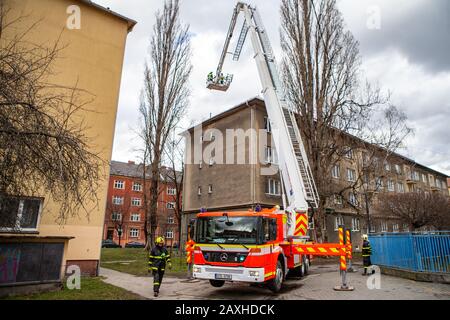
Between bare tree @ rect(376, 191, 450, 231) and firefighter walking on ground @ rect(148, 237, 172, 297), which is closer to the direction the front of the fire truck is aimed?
the firefighter walking on ground

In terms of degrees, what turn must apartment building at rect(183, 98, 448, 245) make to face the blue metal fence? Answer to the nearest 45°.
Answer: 0° — it already faces it

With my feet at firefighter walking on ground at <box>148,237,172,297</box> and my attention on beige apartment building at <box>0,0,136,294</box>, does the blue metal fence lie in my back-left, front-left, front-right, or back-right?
back-right

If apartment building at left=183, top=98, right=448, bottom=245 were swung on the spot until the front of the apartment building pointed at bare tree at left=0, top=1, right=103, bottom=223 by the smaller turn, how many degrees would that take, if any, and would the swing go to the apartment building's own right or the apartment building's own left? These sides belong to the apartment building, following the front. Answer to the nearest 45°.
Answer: approximately 45° to the apartment building's own right

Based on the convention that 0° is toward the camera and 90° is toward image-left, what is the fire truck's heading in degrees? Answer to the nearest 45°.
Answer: approximately 45°

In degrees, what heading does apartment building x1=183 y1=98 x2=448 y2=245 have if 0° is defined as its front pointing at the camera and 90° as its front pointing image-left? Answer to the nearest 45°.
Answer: approximately 315°
